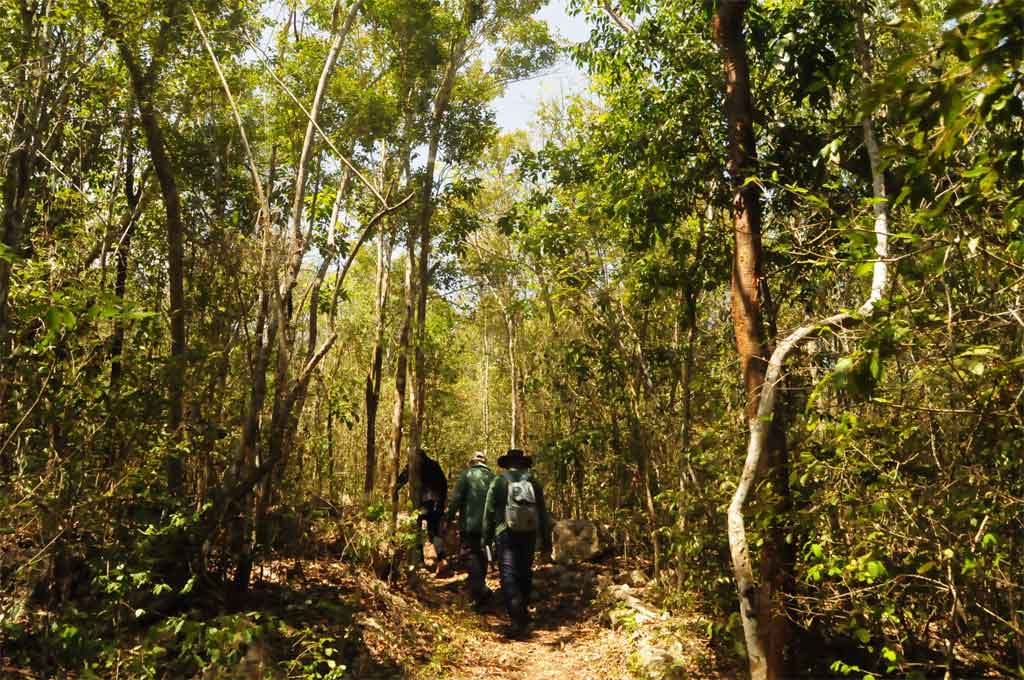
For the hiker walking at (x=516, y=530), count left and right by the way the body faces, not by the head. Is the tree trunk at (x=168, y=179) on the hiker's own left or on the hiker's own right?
on the hiker's own left

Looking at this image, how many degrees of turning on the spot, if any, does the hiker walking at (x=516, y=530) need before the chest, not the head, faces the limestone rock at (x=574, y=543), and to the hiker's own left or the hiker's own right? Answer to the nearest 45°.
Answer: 0° — they already face it

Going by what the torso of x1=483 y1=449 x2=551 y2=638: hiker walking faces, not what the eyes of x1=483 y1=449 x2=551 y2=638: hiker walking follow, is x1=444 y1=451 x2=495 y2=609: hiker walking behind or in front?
in front

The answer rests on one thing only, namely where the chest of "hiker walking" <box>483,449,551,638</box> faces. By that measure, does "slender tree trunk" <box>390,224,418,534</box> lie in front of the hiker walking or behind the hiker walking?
in front

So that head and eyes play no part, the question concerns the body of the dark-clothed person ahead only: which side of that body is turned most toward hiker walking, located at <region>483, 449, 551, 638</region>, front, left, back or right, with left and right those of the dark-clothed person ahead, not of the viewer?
back

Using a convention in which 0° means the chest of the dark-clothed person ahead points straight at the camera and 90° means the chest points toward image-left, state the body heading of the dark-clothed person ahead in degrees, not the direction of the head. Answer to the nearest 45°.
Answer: approximately 180°

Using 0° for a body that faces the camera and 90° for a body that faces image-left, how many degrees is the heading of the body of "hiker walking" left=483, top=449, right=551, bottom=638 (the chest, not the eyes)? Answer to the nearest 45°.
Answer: approximately 180°

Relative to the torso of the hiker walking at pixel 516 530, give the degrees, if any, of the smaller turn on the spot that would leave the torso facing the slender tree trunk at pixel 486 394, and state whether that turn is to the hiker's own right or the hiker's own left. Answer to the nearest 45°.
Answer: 0° — they already face it

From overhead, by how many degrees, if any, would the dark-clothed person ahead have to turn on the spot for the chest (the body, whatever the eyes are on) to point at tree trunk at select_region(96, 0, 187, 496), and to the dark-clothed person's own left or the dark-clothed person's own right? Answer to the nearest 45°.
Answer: approximately 135° to the dark-clothed person's own left
